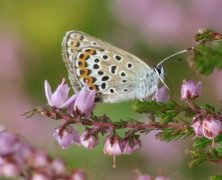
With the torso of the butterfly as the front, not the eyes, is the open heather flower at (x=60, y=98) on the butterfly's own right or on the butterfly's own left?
on the butterfly's own right

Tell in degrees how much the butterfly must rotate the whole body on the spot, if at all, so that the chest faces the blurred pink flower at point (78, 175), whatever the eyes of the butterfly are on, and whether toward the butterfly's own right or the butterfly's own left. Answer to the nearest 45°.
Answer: approximately 90° to the butterfly's own right

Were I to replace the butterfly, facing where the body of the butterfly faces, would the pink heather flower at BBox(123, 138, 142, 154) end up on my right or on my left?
on my right

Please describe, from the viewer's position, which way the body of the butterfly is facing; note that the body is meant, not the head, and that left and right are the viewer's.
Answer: facing to the right of the viewer

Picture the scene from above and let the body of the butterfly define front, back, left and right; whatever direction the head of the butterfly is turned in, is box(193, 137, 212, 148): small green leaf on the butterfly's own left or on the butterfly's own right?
on the butterfly's own right

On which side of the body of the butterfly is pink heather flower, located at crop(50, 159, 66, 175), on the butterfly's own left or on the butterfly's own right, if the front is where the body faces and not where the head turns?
on the butterfly's own right

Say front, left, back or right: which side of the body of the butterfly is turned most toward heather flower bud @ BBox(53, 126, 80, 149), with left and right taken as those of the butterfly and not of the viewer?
back

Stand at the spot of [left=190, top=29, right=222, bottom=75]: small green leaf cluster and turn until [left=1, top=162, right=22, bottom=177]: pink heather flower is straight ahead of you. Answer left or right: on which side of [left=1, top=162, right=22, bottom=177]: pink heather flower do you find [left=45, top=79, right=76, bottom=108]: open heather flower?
right

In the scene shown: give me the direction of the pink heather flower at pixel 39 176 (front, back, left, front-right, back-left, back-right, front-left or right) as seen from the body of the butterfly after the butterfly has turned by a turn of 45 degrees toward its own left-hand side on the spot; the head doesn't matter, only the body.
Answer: back-right
